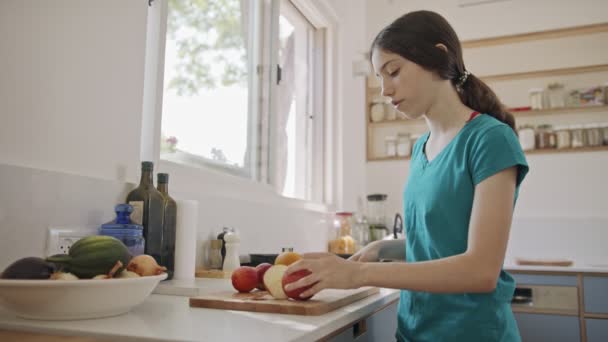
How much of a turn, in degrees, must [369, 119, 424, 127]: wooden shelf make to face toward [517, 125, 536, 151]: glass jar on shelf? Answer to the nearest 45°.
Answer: approximately 90° to its left

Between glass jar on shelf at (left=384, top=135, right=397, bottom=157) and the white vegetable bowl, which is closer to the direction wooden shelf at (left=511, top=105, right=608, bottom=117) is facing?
the white vegetable bowl

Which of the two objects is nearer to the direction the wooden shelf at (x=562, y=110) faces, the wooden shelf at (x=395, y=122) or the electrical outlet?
the electrical outlet

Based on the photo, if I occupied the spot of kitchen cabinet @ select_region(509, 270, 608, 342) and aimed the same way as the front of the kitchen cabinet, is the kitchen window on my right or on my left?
on my right

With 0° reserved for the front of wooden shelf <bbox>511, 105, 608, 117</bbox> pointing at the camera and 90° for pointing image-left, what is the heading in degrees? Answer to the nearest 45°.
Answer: approximately 0°
